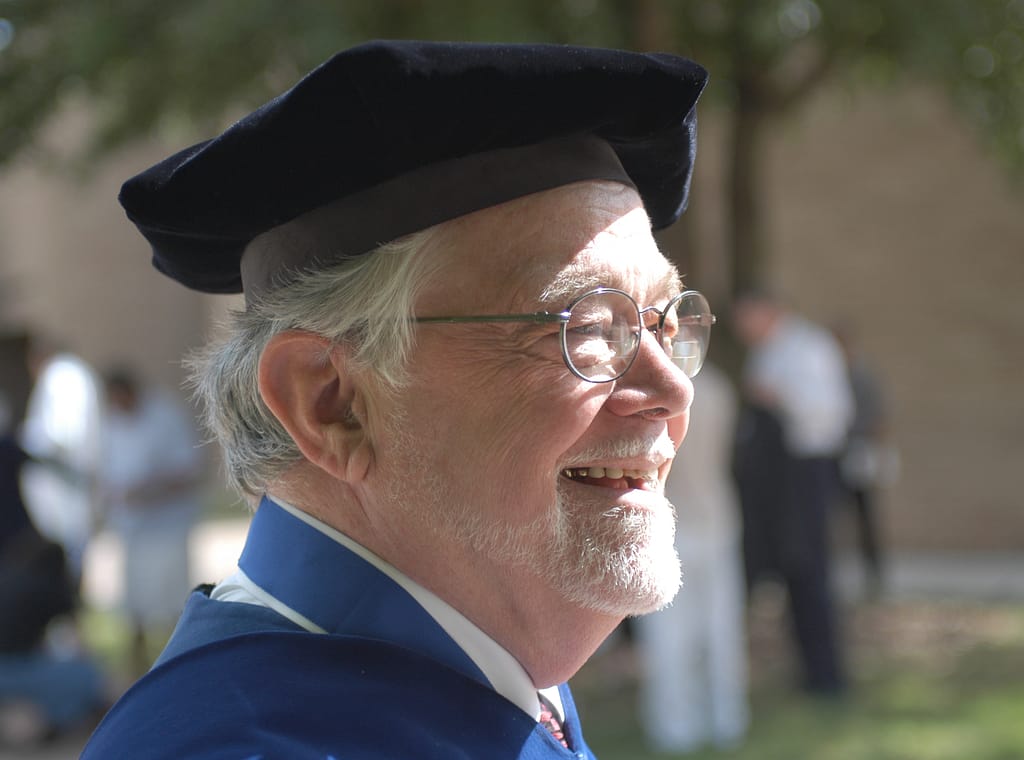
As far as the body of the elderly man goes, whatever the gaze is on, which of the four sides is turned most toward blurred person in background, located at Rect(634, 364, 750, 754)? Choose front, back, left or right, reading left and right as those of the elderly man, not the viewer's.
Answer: left

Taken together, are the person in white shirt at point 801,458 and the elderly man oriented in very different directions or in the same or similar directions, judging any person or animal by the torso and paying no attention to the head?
very different directions

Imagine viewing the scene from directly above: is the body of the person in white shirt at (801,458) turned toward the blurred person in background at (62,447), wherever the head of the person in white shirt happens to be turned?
yes

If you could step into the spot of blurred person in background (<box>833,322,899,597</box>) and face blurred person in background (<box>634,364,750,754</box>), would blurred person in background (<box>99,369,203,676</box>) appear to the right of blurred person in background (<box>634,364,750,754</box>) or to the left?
right

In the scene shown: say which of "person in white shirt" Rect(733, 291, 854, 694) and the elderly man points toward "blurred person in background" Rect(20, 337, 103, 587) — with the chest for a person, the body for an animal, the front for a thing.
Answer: the person in white shirt

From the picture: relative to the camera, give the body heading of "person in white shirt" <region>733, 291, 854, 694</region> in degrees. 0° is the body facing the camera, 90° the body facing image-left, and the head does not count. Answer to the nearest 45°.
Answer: approximately 90°

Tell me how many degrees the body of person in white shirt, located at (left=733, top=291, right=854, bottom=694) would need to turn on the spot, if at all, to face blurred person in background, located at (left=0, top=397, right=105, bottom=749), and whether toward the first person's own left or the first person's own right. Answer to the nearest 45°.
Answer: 0° — they already face them

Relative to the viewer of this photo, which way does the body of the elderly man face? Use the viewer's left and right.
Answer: facing to the right of the viewer

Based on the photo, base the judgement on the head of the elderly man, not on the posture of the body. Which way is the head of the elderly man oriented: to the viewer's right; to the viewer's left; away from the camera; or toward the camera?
to the viewer's right

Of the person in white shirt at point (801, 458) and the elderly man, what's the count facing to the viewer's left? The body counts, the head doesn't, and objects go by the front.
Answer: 1
